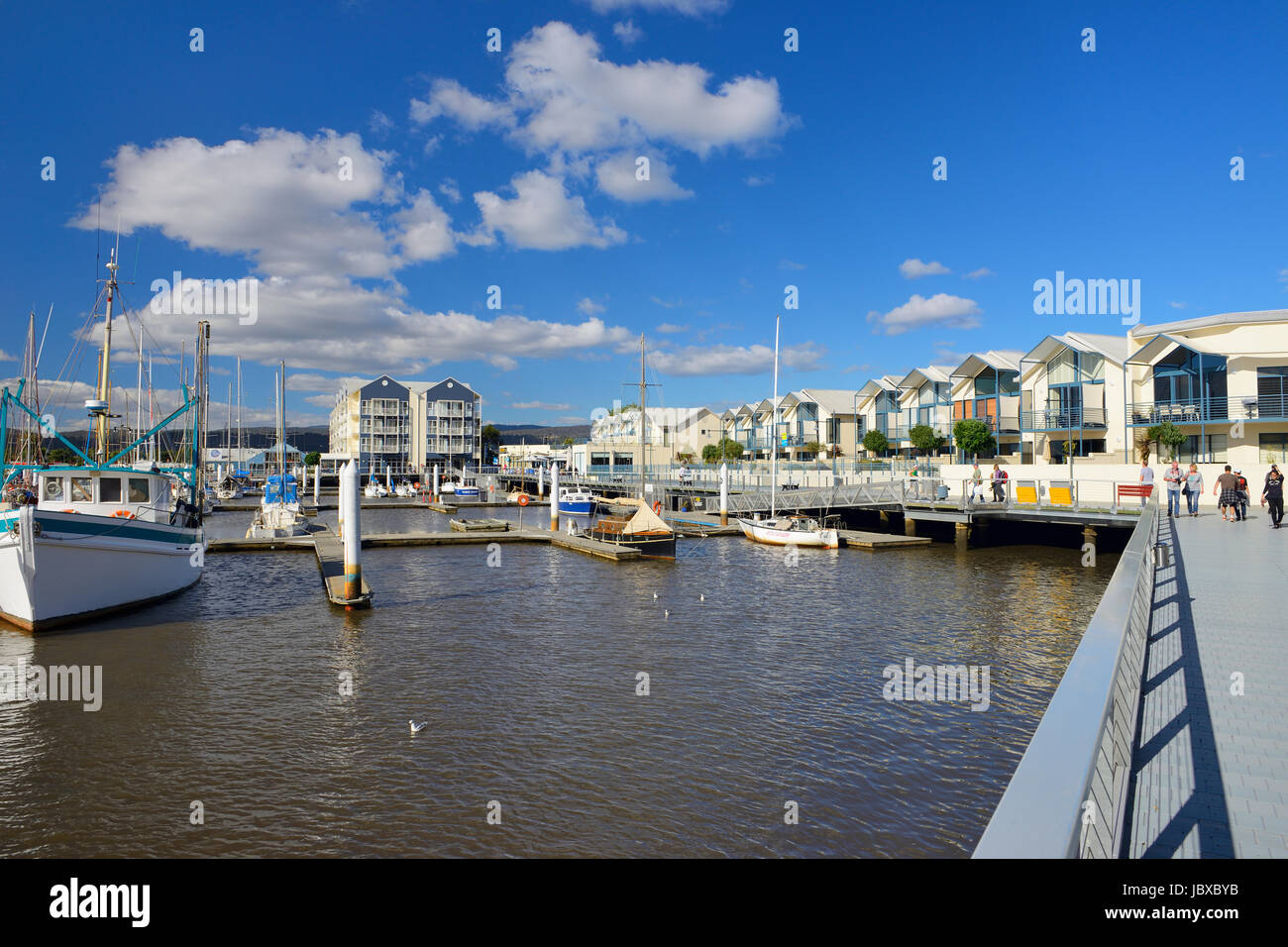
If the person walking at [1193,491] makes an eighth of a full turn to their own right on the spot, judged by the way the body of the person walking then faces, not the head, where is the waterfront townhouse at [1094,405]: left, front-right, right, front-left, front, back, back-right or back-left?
back-right

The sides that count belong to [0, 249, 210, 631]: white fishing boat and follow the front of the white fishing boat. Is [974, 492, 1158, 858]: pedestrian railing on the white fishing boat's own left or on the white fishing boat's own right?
on the white fishing boat's own left

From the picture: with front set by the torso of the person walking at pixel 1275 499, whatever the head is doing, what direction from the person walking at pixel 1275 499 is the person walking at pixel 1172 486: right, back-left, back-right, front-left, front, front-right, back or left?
back-right

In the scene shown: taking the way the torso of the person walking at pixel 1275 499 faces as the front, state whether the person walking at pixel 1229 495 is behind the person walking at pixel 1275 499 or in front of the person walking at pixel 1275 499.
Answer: behind

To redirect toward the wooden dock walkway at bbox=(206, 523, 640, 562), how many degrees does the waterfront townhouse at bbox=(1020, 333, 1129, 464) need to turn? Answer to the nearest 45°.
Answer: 0° — it already faces it

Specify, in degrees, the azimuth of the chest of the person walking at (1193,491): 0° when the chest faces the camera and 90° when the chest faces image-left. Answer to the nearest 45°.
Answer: approximately 0°

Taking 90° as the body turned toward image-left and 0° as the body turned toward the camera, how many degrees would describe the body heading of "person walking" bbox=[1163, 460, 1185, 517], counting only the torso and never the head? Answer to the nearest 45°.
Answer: approximately 0°

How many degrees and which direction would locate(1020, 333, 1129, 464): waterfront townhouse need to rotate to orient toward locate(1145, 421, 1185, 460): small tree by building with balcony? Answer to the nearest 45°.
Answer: approximately 45° to its left

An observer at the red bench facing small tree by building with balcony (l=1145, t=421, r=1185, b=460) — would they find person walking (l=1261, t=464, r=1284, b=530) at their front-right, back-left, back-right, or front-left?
back-right
